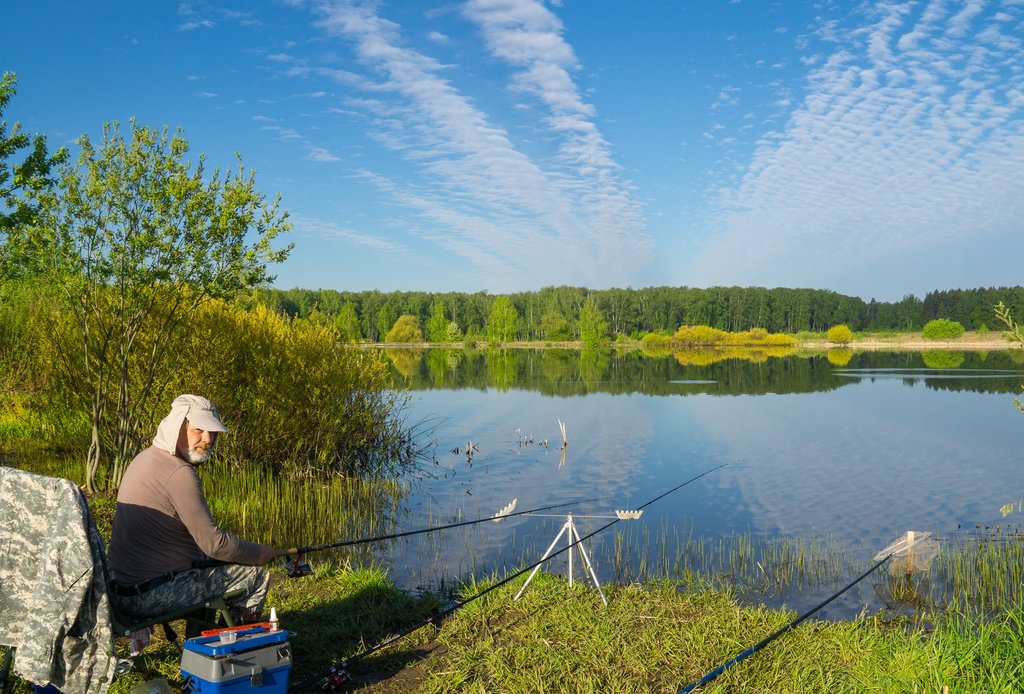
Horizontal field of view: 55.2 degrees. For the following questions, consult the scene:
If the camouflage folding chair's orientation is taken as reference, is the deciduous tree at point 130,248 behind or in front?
in front

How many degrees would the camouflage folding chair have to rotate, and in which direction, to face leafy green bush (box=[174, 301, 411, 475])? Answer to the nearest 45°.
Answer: approximately 45° to its left

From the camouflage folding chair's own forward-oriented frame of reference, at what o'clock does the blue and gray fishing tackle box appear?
The blue and gray fishing tackle box is roughly at 2 o'clock from the camouflage folding chair.

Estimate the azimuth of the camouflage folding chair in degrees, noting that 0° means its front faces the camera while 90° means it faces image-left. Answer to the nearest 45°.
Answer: approximately 225°
